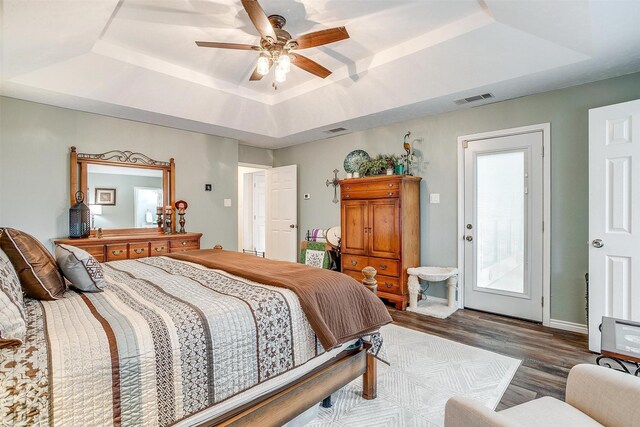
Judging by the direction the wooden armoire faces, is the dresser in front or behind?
in front

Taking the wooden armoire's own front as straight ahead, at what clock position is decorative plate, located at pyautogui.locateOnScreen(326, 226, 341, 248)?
The decorative plate is roughly at 3 o'clock from the wooden armoire.

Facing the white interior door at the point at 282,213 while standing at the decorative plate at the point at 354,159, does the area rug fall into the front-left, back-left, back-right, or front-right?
back-left

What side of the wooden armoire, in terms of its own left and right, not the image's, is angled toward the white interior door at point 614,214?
left

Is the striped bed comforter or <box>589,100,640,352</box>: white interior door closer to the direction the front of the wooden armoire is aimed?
the striped bed comforter

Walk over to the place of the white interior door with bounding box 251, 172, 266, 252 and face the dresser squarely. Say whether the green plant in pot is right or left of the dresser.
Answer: left

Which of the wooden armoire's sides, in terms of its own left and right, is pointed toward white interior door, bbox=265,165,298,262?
right

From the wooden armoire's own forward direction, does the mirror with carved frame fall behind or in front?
in front

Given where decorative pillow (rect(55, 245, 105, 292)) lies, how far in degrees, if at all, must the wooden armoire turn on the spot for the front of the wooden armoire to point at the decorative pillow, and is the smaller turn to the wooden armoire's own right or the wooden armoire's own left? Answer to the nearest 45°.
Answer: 0° — it already faces it

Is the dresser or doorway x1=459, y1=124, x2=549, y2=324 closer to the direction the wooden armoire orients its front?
the dresser

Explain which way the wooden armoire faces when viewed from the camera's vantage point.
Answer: facing the viewer and to the left of the viewer

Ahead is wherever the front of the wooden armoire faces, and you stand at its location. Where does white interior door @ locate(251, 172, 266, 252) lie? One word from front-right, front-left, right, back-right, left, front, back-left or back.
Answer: right

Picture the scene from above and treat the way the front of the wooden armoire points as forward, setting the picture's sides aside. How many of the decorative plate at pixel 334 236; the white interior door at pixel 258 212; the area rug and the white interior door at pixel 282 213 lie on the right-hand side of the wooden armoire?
3

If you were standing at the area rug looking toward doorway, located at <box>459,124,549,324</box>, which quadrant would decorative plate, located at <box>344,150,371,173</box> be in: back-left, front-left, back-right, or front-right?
front-left
